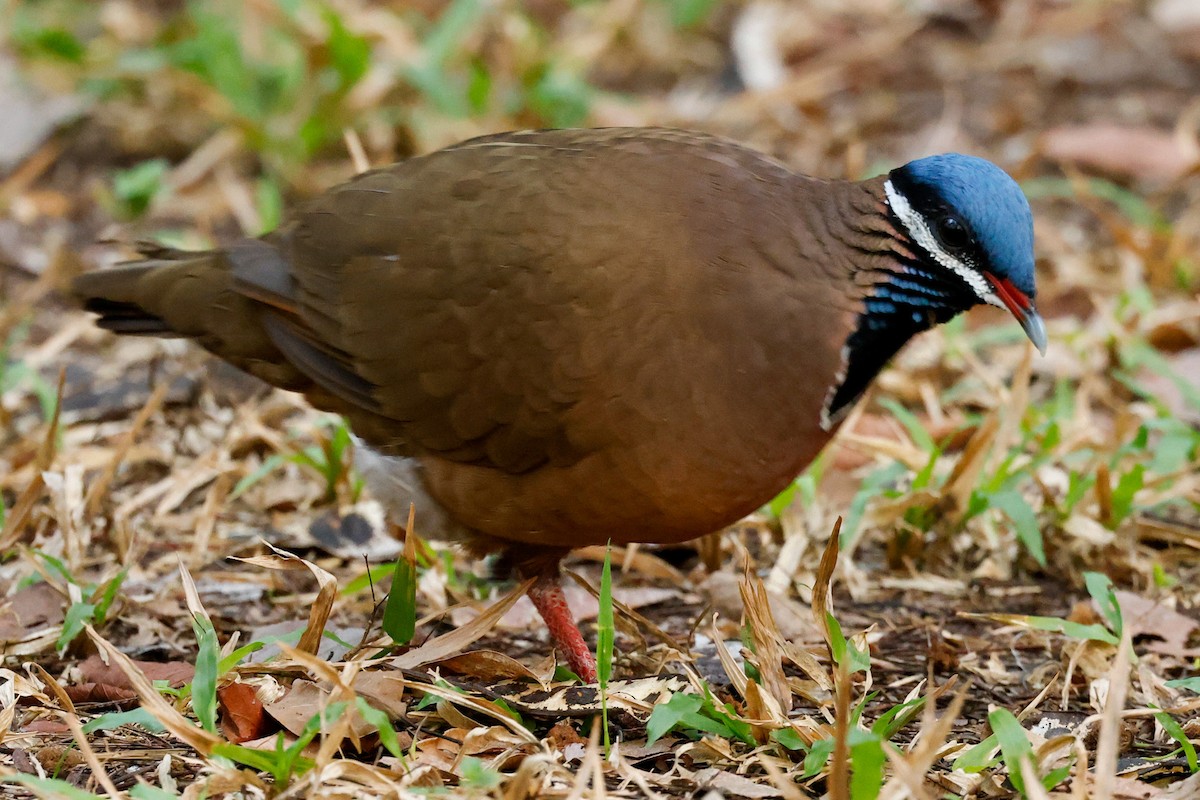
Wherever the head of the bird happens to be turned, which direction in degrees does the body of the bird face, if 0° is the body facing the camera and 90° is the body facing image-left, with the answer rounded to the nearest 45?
approximately 270°

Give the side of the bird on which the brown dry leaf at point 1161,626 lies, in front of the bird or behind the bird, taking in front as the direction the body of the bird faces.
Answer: in front

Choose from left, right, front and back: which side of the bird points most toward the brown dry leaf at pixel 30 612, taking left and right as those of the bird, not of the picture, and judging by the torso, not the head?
back

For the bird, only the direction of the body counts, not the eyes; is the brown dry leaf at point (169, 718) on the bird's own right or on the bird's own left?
on the bird's own right

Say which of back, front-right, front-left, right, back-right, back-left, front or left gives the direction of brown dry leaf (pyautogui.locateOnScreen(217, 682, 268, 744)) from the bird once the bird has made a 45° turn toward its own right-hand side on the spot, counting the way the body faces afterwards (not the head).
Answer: right

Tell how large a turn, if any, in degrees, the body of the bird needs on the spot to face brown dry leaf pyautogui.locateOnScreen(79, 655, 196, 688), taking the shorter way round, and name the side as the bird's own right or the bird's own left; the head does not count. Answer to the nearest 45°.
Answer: approximately 180°

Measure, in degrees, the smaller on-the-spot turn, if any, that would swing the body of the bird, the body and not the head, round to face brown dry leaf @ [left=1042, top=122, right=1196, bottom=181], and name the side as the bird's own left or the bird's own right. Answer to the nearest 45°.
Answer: approximately 45° to the bird's own left

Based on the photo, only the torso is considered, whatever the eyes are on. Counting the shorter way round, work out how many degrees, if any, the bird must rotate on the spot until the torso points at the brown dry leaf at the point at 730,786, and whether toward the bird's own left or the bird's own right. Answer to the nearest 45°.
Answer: approximately 90° to the bird's own right
